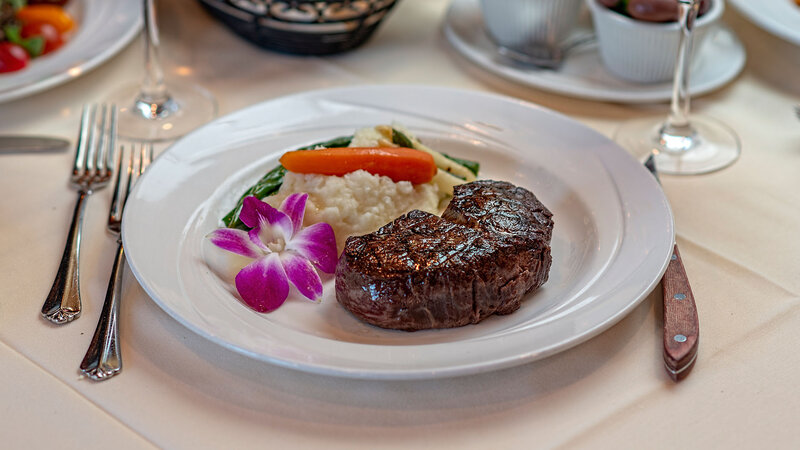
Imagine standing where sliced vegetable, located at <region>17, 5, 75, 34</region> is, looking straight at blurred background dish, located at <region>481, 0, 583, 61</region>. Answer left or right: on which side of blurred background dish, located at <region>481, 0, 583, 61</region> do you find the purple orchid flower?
right

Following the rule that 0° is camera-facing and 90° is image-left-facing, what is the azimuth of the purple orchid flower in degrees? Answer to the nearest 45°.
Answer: approximately 0°

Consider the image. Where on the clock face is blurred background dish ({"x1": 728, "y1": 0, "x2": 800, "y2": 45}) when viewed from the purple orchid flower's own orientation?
The blurred background dish is roughly at 8 o'clock from the purple orchid flower.

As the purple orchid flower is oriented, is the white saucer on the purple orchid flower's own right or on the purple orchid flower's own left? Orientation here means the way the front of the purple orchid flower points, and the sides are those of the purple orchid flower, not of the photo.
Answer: on the purple orchid flower's own left

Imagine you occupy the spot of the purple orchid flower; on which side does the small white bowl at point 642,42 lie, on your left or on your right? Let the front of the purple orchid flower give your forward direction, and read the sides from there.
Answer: on your left

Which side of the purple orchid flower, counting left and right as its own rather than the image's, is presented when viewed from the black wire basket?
back

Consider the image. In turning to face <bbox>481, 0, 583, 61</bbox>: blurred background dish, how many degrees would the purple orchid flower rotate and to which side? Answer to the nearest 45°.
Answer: approximately 135° to its left

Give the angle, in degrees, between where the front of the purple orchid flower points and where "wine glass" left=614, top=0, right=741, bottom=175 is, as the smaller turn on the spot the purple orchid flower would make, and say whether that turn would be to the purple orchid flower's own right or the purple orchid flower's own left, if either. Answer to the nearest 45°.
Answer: approximately 90° to the purple orchid flower's own left

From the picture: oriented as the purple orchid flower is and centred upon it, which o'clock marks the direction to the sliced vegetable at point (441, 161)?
The sliced vegetable is roughly at 8 o'clock from the purple orchid flower.
